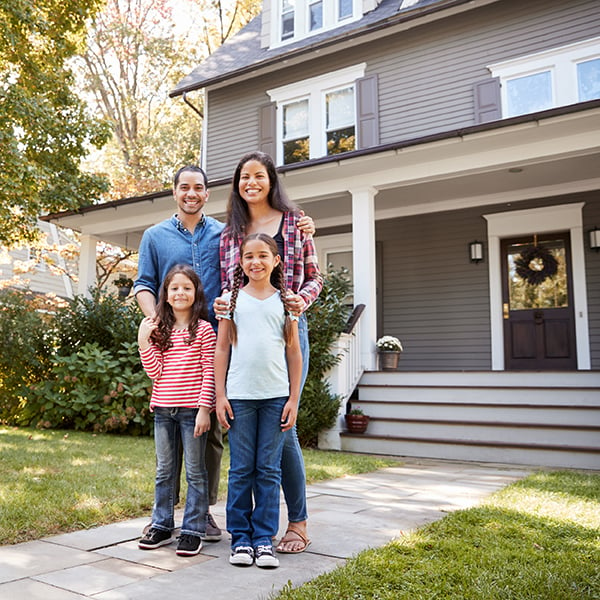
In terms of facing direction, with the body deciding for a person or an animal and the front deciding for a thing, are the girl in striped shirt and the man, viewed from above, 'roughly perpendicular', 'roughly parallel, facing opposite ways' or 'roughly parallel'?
roughly parallel

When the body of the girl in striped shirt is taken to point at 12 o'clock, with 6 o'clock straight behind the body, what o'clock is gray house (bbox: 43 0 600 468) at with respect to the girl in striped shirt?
The gray house is roughly at 7 o'clock from the girl in striped shirt.

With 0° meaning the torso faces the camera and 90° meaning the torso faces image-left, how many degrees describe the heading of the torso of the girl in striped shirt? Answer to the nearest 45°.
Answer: approximately 0°

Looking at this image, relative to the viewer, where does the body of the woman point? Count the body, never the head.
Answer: toward the camera

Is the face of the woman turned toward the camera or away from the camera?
toward the camera

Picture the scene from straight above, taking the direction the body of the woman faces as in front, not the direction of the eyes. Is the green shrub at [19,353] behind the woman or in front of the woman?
behind

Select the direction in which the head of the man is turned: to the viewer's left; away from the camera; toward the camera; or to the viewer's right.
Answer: toward the camera

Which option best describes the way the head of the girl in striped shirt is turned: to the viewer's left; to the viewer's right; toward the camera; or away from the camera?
toward the camera

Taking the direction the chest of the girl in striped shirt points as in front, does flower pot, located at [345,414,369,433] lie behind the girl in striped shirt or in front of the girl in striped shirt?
behind

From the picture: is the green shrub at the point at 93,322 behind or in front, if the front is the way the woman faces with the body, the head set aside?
behind

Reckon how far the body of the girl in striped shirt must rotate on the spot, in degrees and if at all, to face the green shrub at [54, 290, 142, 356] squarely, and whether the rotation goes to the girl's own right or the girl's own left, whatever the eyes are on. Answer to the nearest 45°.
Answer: approximately 180°

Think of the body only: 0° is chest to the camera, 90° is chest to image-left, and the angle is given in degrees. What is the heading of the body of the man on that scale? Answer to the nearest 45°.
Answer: approximately 0°

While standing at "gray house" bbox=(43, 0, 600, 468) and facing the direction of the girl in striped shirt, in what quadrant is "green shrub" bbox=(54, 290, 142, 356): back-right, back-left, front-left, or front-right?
front-right

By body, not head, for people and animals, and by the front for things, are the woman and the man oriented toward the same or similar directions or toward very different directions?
same or similar directions
